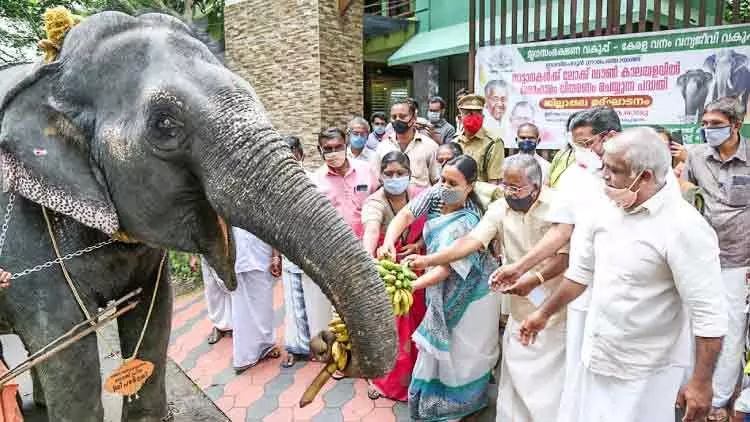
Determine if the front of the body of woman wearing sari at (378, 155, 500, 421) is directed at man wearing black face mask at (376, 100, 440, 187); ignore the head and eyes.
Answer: no

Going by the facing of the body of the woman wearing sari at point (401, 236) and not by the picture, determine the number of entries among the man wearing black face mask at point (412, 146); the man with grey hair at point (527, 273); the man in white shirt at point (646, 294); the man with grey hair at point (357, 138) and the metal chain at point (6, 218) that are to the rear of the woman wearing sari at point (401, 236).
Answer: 2

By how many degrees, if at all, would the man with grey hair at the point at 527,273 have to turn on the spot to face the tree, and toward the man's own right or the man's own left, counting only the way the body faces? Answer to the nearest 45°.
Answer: approximately 90° to the man's own right

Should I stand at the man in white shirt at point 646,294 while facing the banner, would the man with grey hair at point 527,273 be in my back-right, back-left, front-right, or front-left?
front-left

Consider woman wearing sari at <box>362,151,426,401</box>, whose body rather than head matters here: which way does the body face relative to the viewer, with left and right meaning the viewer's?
facing the viewer

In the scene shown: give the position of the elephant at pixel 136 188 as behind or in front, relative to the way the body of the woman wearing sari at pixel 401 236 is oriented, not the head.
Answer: in front

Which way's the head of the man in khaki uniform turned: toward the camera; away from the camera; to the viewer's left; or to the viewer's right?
toward the camera

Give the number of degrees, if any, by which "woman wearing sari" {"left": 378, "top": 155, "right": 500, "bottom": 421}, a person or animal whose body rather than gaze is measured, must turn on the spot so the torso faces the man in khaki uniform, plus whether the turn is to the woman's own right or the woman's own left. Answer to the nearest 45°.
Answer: approximately 135° to the woman's own right

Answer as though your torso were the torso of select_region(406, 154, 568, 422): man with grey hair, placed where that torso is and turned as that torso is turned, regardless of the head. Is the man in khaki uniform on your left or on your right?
on your right

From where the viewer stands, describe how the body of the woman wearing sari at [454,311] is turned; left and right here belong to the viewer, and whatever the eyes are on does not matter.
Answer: facing the viewer and to the left of the viewer

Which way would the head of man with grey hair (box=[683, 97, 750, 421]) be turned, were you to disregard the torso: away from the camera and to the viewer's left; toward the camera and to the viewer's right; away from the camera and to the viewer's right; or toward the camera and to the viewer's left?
toward the camera and to the viewer's left

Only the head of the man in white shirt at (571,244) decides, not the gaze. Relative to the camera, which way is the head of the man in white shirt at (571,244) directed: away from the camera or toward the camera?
toward the camera

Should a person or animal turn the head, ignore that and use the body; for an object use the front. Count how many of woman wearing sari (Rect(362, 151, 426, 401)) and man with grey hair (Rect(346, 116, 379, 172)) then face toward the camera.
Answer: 2
